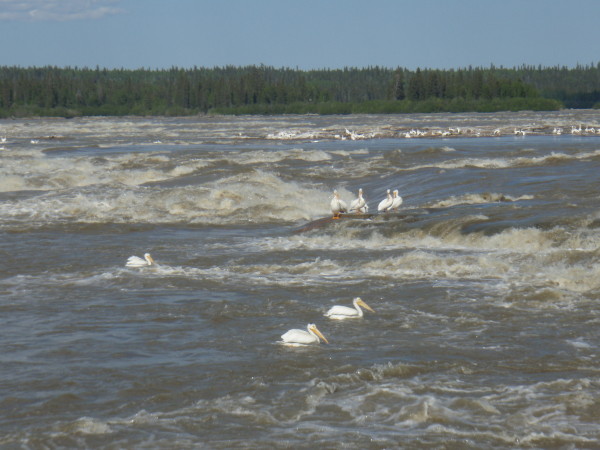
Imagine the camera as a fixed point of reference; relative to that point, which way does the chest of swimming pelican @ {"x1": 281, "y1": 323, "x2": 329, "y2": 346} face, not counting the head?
to the viewer's right

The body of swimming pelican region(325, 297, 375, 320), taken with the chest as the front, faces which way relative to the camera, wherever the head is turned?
to the viewer's right

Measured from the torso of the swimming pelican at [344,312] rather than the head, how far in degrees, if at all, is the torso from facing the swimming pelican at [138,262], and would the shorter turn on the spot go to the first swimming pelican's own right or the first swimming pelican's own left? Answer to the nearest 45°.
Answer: approximately 135° to the first swimming pelican's own left

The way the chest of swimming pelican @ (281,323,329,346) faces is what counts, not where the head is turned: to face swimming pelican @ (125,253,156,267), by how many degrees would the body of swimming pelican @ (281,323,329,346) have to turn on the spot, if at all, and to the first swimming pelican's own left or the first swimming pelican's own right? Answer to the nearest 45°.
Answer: approximately 135° to the first swimming pelican's own left

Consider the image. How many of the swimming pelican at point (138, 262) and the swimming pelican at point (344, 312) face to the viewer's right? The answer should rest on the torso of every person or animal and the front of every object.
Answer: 2

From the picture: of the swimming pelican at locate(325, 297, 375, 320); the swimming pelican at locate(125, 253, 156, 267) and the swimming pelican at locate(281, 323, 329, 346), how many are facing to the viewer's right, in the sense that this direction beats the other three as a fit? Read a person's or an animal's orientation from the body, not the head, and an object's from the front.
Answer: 3

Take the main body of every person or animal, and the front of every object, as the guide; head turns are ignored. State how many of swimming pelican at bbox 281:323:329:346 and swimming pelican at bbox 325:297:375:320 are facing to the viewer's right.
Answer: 2

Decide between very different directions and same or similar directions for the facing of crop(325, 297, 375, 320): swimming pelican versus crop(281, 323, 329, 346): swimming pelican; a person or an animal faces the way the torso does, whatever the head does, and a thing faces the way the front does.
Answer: same or similar directions

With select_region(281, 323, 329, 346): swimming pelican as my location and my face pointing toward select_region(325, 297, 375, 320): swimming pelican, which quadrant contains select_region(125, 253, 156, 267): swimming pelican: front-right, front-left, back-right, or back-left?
front-left

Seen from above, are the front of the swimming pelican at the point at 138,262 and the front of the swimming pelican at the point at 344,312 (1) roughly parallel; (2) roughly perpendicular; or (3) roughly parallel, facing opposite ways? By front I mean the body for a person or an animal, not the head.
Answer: roughly parallel

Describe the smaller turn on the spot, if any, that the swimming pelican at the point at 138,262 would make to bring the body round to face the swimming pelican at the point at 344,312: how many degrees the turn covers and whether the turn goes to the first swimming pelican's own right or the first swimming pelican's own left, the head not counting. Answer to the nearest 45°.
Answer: approximately 45° to the first swimming pelican's own right

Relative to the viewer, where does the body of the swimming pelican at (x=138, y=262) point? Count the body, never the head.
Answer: to the viewer's right

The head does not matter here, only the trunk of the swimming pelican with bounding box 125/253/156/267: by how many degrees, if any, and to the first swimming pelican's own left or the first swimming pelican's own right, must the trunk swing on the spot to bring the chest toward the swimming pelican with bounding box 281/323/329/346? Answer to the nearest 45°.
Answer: approximately 90° to the first swimming pelican's own right

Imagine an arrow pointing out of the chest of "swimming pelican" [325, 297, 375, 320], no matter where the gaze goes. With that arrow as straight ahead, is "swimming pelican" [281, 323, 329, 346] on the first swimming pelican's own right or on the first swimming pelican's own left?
on the first swimming pelican's own right
